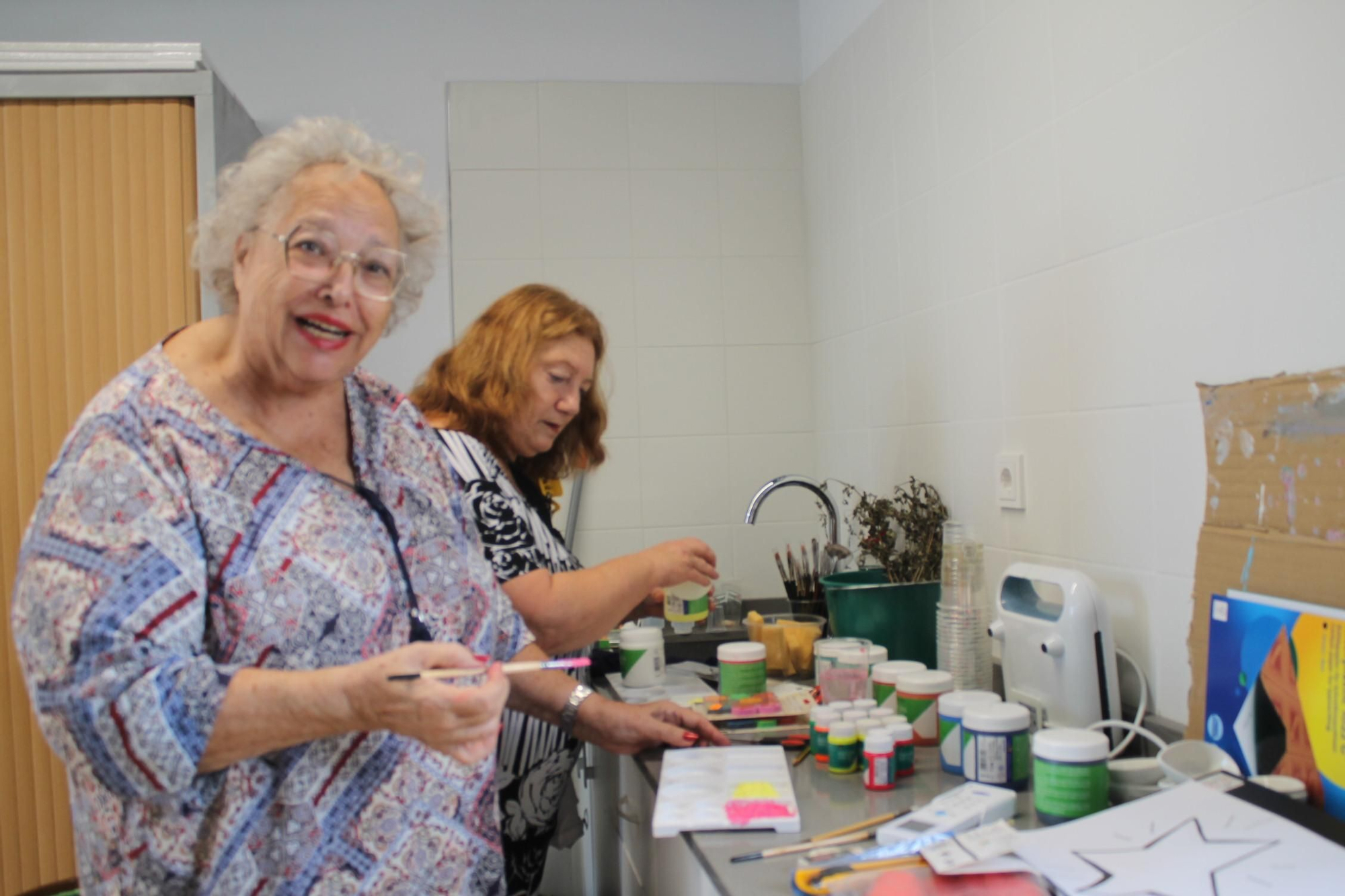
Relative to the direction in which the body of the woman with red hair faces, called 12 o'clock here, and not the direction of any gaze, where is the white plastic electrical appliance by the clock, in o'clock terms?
The white plastic electrical appliance is roughly at 1 o'clock from the woman with red hair.

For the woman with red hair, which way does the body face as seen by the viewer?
to the viewer's right

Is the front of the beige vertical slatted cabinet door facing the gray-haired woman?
yes

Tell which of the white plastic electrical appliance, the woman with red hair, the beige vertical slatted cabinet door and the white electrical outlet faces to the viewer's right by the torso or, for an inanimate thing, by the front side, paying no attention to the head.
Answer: the woman with red hair

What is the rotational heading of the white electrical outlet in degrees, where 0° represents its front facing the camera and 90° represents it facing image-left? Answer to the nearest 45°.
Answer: approximately 45°

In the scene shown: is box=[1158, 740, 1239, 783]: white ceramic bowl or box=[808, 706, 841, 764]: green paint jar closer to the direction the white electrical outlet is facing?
the green paint jar

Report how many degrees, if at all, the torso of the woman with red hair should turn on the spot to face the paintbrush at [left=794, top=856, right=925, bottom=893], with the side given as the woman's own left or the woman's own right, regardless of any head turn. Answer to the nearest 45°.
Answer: approximately 45° to the woman's own right

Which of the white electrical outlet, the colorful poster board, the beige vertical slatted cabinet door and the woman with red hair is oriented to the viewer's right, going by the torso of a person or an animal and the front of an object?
the woman with red hair

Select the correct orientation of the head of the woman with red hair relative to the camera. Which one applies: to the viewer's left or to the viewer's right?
to the viewer's right
